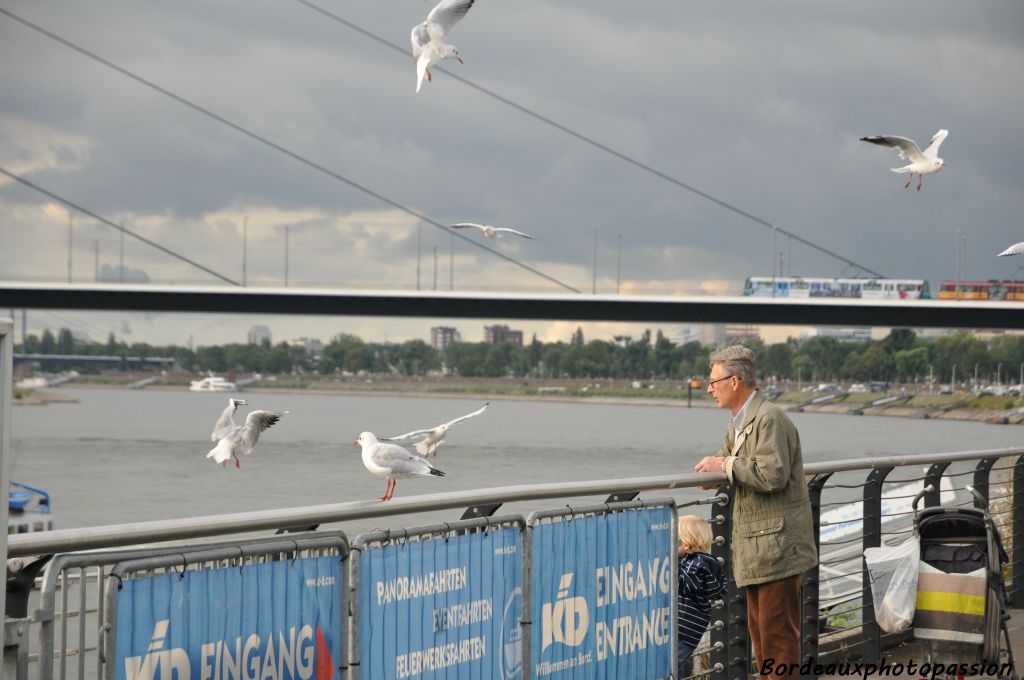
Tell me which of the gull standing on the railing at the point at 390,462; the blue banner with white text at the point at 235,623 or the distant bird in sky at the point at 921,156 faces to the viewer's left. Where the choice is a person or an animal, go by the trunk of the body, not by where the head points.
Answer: the gull standing on the railing

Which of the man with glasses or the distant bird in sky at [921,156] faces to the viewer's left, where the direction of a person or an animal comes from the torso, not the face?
the man with glasses

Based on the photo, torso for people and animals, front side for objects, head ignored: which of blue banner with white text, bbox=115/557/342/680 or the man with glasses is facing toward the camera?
the blue banner with white text

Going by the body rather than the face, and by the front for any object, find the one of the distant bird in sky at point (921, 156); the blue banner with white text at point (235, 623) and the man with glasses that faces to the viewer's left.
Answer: the man with glasses

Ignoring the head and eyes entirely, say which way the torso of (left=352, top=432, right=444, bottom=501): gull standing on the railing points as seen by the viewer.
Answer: to the viewer's left

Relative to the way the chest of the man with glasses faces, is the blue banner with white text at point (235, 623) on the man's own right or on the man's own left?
on the man's own left

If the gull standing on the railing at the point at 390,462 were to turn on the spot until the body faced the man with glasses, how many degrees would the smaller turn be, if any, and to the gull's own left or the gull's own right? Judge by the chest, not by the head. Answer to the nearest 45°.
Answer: approximately 180°

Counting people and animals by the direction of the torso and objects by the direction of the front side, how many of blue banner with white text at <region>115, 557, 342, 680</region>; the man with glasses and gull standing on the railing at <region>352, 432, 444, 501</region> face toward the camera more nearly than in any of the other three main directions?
1

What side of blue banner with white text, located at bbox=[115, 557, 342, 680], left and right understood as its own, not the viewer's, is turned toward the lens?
front

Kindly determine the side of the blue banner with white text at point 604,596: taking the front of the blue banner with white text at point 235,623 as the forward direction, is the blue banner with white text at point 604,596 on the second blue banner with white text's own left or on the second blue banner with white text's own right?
on the second blue banner with white text's own left

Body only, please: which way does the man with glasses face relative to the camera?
to the viewer's left

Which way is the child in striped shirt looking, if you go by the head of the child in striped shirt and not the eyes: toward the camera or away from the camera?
away from the camera

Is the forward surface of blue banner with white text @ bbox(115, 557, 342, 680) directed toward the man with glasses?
no

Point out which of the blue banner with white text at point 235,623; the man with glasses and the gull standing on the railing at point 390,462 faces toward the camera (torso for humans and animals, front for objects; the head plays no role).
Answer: the blue banner with white text

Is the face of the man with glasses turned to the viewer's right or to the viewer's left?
to the viewer's left

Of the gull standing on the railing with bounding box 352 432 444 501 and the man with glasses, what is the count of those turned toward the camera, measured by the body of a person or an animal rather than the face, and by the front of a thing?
0

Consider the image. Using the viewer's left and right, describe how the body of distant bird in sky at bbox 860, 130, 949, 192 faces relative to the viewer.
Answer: facing the viewer and to the right of the viewer

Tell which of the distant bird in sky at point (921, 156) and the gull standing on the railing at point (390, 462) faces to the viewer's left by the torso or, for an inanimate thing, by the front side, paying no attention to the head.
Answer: the gull standing on the railing

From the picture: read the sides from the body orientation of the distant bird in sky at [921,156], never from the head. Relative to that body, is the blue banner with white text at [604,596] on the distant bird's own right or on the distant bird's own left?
on the distant bird's own right

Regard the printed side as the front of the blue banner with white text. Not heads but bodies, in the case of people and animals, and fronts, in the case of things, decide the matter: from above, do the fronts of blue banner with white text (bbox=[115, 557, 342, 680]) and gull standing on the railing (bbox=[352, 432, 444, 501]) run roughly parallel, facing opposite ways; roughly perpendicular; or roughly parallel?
roughly perpendicular

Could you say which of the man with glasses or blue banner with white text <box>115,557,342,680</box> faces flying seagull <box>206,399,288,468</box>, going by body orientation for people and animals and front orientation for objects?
the man with glasses
